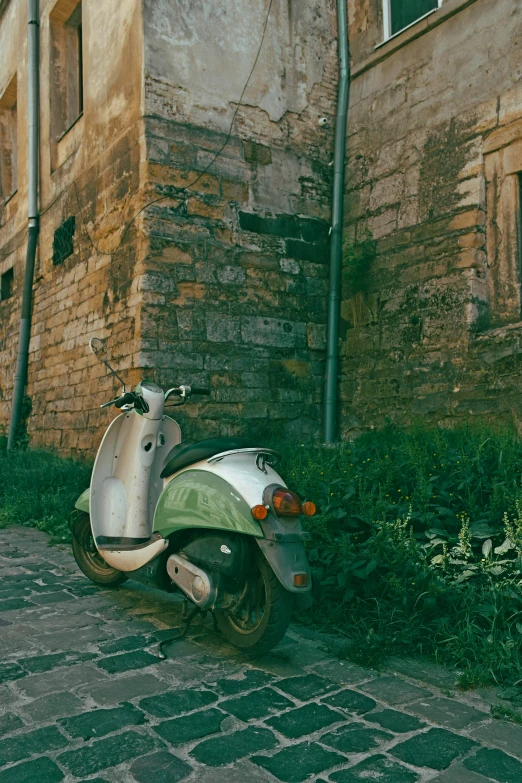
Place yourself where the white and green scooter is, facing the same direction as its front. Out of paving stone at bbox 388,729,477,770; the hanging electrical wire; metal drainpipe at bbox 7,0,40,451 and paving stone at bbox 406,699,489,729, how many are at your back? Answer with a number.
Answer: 2

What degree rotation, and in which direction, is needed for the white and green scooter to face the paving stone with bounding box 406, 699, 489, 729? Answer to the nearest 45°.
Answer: approximately 180°

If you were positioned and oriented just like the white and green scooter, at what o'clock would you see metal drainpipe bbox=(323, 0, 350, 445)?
The metal drainpipe is roughly at 2 o'clock from the white and green scooter.

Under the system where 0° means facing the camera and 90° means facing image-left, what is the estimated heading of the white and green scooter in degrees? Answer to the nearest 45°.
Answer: approximately 135°

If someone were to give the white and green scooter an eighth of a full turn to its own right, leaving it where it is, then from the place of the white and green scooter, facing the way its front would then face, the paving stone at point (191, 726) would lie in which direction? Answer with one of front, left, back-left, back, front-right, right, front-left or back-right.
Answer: back

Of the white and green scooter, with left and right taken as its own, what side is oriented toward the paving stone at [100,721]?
left

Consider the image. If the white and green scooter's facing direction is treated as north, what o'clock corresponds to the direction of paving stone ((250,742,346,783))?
The paving stone is roughly at 7 o'clock from the white and green scooter.

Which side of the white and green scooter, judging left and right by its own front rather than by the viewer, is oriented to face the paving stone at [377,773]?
back

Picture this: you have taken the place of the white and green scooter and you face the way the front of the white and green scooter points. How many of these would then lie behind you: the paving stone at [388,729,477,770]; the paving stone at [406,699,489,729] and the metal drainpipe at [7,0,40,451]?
2

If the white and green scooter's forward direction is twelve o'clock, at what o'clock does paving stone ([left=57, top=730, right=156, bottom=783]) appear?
The paving stone is roughly at 8 o'clock from the white and green scooter.

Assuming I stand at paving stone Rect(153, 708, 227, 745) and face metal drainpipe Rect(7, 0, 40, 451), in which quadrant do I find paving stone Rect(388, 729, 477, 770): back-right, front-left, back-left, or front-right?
back-right

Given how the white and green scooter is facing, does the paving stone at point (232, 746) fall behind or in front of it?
behind

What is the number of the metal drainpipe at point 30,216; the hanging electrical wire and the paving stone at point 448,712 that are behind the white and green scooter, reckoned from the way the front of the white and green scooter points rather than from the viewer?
1

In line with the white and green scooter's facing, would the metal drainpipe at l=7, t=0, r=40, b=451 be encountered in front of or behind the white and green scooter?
in front

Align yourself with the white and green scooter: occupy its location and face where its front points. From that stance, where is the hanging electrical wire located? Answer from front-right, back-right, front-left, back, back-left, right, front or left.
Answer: front-right

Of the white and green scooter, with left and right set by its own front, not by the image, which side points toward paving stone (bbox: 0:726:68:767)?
left
